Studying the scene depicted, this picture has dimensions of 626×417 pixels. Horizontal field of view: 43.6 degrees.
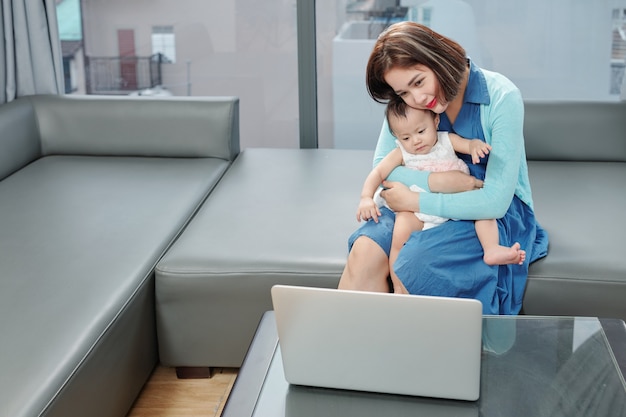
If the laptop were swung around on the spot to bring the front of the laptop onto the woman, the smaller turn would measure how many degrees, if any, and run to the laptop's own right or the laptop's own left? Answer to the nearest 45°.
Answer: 0° — it already faces them

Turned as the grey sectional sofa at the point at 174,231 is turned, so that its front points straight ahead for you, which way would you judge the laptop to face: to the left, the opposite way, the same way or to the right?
the opposite way

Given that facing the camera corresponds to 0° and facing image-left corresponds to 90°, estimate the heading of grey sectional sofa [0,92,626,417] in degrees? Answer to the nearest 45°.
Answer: approximately 0°

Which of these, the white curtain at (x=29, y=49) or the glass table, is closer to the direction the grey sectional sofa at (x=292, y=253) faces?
the glass table

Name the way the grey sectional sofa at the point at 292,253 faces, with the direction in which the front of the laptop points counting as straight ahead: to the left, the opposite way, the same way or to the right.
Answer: the opposite way

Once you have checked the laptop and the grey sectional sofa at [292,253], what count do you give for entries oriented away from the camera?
1

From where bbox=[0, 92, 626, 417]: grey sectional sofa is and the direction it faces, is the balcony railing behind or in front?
behind

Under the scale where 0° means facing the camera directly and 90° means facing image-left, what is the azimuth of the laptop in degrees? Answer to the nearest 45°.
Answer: approximately 180°

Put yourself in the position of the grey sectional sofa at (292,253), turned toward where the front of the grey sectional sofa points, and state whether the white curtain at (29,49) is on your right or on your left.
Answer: on your right

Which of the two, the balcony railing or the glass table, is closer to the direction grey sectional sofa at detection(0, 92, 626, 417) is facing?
the glass table

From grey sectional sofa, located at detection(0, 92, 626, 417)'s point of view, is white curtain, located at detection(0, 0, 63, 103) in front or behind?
behind

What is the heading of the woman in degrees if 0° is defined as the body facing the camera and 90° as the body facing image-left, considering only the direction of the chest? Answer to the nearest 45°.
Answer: approximately 45°
